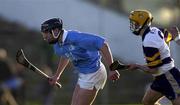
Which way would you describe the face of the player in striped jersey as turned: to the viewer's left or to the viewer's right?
to the viewer's left

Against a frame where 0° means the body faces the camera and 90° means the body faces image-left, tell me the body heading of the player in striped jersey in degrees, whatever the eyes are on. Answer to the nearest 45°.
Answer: approximately 90°
